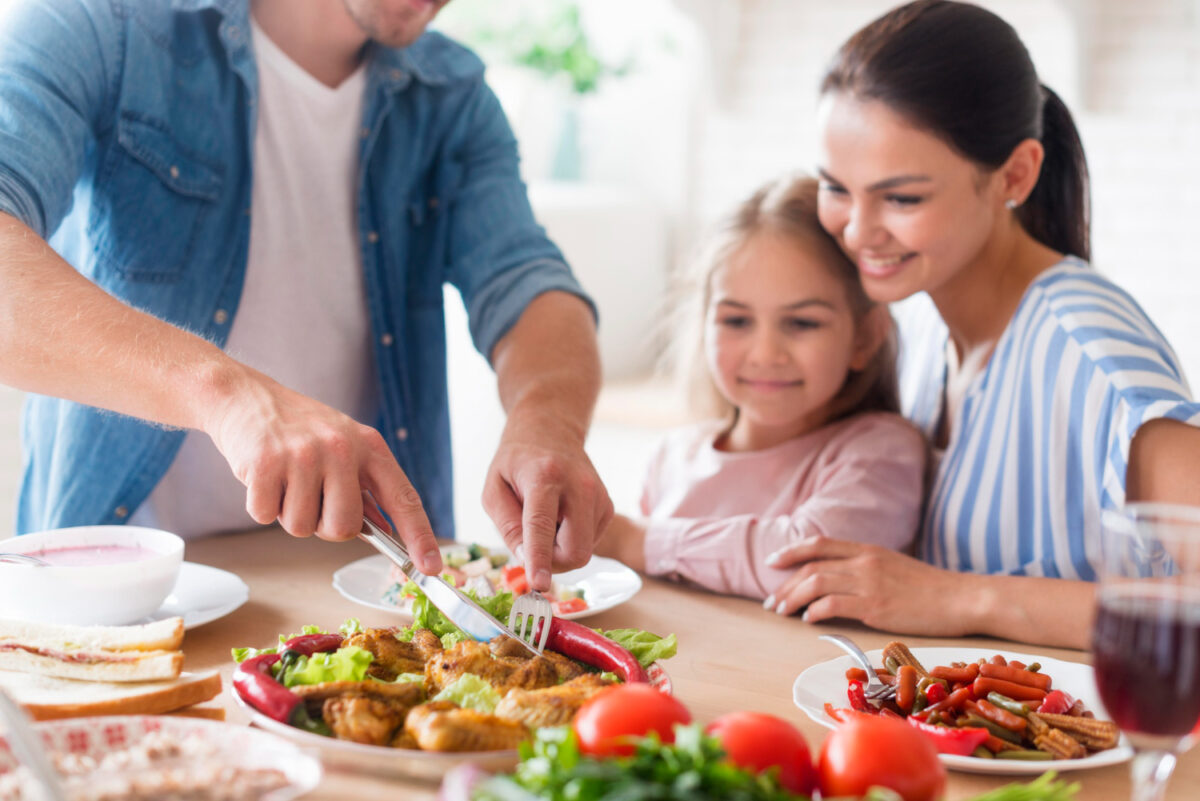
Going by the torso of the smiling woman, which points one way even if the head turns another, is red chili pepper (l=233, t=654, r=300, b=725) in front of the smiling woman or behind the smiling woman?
in front

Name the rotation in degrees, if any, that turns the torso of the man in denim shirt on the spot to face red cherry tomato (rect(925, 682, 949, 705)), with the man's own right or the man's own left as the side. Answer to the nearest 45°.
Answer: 0° — they already face it

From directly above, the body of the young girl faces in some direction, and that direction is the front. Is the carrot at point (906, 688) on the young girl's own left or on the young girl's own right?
on the young girl's own left

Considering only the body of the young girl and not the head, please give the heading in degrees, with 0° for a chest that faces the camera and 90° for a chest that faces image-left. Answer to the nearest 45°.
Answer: approximately 45°

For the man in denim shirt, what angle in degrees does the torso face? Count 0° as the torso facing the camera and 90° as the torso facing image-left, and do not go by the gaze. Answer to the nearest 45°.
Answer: approximately 315°

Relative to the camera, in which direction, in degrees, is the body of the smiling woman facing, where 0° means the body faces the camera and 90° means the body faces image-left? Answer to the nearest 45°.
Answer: approximately 45°

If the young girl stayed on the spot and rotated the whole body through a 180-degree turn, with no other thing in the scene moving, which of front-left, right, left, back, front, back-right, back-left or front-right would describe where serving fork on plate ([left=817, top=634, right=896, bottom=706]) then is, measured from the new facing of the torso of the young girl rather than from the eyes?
back-right

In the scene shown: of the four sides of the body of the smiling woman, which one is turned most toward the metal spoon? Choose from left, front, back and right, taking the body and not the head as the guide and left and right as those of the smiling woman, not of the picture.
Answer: front

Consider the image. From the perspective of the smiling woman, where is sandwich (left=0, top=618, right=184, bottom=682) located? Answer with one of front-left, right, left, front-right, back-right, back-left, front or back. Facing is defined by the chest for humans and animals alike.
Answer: front

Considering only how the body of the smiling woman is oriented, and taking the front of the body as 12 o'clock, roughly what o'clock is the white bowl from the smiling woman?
The white bowl is roughly at 12 o'clock from the smiling woman.

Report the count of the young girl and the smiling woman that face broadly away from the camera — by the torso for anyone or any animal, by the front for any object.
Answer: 0

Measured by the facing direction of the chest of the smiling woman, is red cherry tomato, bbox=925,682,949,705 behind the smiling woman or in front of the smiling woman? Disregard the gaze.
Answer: in front
